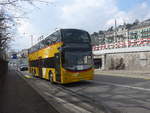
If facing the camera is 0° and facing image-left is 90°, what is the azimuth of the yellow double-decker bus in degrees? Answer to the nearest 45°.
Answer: approximately 315°

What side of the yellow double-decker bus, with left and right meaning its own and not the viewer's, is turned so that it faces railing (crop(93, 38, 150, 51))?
left
